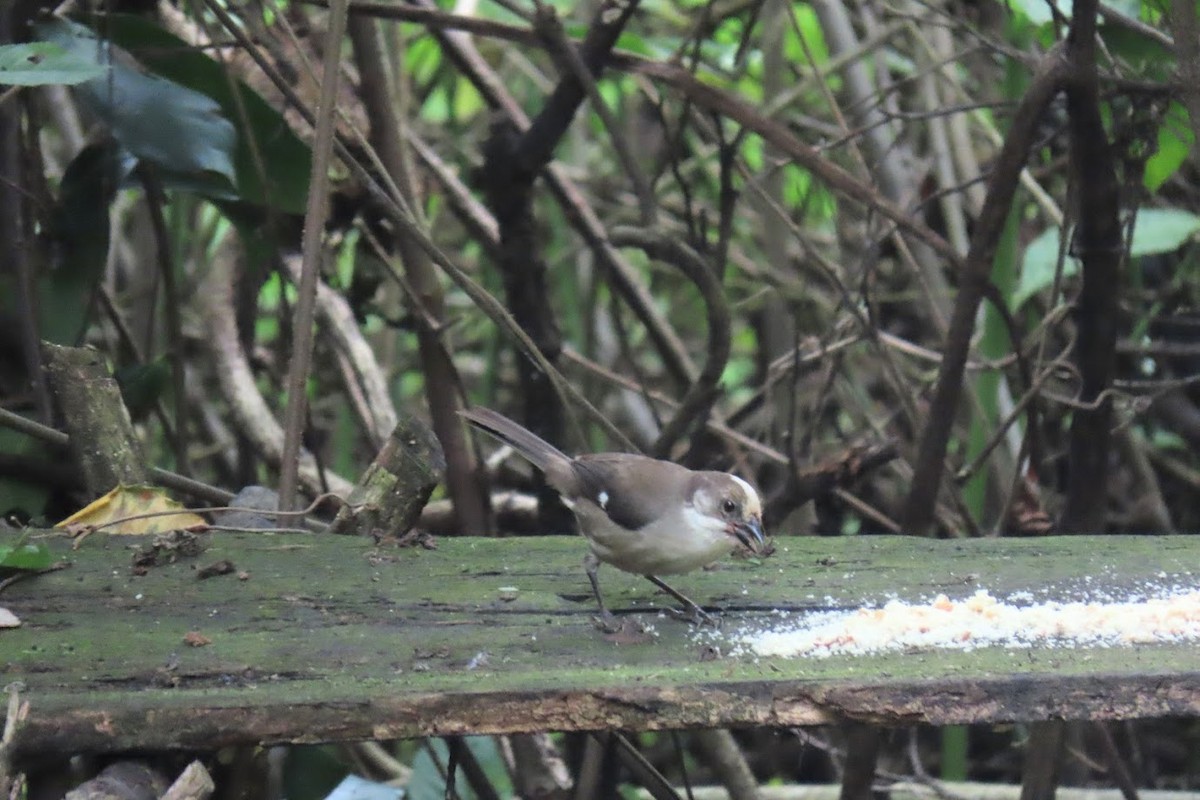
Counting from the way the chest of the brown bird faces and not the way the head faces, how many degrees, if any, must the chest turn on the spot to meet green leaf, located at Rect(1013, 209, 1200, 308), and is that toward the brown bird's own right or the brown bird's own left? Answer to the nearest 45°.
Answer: approximately 45° to the brown bird's own left

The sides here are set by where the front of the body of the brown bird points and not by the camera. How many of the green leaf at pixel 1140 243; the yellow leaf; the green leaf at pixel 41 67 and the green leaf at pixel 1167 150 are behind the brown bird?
2

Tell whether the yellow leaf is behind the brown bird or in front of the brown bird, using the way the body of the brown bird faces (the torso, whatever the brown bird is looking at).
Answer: behind

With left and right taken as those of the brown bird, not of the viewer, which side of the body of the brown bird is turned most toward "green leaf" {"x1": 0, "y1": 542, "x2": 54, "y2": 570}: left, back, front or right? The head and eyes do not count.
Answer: back

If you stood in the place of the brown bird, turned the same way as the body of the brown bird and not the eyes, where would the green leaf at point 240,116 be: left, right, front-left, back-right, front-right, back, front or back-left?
back-left

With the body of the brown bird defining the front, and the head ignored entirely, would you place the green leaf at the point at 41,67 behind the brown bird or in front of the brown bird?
behind

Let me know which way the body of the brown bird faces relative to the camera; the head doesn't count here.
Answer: to the viewer's right

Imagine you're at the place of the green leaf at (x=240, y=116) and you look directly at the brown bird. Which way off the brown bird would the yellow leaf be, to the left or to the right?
right

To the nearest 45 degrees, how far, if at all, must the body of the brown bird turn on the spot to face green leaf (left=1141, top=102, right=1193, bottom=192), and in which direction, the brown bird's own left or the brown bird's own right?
approximately 45° to the brown bird's own left

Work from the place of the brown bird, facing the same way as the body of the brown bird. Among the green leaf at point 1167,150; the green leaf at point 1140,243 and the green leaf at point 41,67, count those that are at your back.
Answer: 1
